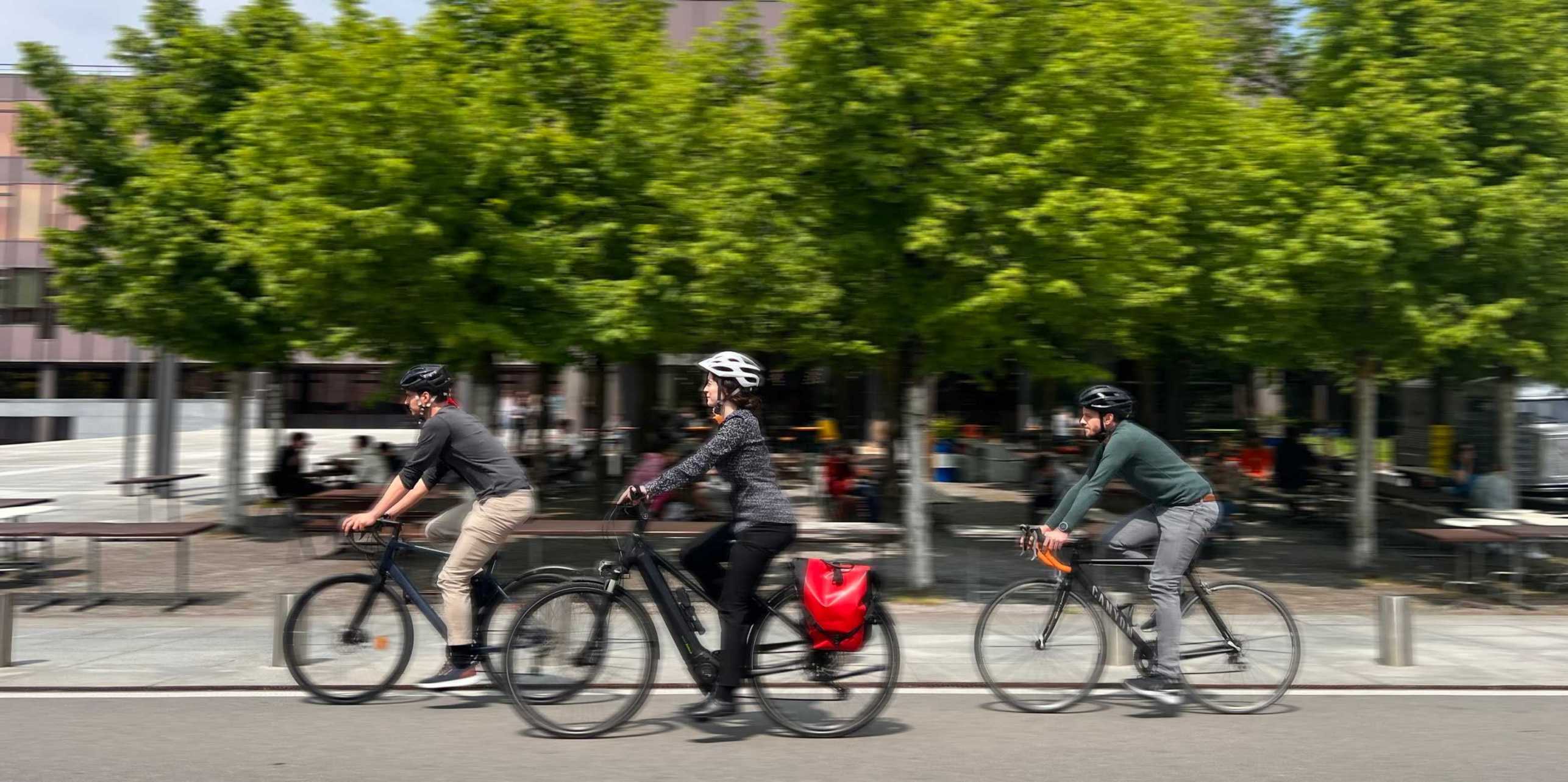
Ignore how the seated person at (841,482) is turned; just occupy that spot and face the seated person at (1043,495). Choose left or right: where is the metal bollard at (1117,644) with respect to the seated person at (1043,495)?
right

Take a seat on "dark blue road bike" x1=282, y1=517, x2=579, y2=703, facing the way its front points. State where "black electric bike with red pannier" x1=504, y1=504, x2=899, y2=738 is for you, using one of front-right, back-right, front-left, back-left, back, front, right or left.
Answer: back-left

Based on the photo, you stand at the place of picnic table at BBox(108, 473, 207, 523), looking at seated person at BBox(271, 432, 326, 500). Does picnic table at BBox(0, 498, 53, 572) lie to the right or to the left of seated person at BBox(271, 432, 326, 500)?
right

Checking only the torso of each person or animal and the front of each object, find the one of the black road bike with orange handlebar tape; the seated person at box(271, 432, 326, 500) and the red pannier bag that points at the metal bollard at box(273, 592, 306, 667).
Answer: the black road bike with orange handlebar tape

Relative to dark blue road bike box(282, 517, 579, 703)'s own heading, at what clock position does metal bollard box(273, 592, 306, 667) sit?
The metal bollard is roughly at 2 o'clock from the dark blue road bike.

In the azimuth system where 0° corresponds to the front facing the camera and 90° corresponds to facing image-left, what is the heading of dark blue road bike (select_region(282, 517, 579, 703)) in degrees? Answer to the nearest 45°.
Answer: approximately 90°

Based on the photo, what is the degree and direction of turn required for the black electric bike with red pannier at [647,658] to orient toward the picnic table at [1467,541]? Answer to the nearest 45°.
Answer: approximately 135° to its right

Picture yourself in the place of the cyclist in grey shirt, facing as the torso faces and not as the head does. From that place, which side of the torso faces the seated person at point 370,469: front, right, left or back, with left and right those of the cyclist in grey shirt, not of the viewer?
right

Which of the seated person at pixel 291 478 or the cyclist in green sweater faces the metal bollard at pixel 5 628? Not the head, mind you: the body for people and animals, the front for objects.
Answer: the cyclist in green sweater

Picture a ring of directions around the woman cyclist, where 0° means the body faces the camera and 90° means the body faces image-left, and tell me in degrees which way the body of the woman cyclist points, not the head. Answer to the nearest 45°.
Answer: approximately 90°

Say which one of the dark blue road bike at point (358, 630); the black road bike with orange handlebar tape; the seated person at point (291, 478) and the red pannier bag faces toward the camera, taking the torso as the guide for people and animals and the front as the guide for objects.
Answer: the red pannier bag

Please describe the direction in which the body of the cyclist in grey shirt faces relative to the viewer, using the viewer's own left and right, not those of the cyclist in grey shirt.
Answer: facing to the left of the viewer

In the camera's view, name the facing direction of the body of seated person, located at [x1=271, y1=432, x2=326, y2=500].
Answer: to the viewer's right

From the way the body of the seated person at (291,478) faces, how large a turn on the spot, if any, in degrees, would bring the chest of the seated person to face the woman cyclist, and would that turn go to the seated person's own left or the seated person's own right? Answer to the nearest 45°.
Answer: approximately 90° to the seated person's own right

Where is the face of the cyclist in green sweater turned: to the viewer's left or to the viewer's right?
to the viewer's left

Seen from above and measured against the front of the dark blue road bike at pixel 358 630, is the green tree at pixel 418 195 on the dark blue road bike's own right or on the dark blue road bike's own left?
on the dark blue road bike's own right

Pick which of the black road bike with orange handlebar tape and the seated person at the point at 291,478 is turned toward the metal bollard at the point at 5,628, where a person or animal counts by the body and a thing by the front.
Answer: the black road bike with orange handlebar tape

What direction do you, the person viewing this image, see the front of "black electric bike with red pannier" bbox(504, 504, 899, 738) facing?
facing to the left of the viewer
